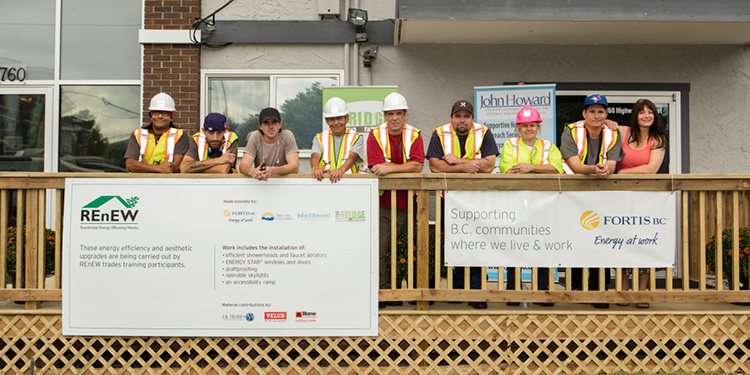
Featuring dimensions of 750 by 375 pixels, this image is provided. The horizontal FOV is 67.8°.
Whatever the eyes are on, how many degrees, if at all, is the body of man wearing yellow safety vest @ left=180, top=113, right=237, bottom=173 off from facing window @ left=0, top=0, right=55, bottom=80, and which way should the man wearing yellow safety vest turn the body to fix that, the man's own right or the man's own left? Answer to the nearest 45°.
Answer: approximately 135° to the man's own right

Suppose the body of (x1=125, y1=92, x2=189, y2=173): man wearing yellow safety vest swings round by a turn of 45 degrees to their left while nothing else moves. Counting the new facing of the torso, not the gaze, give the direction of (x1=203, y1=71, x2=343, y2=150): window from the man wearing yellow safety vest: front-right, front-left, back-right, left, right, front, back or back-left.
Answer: left

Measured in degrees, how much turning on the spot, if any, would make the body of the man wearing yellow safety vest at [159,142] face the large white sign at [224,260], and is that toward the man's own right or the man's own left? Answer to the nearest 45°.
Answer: approximately 45° to the man's own left

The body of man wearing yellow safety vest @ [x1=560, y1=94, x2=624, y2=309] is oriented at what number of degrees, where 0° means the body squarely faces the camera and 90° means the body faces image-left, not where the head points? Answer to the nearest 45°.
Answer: approximately 0°

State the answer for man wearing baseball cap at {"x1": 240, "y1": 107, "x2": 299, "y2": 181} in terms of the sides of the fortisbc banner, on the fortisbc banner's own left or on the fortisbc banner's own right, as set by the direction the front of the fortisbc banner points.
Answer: on the fortisbc banner's own right
